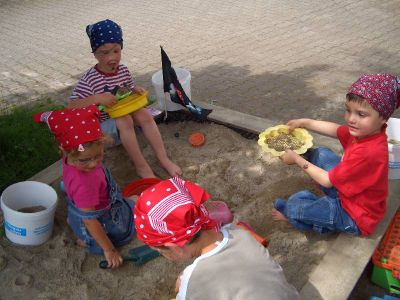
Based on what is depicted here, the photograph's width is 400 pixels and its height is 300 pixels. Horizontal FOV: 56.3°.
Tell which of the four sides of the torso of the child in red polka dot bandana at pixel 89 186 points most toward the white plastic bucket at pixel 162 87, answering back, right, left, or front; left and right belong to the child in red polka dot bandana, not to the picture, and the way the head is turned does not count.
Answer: left

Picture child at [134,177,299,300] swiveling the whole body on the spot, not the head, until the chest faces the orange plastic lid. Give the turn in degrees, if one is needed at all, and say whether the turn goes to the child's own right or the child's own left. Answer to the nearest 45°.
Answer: approximately 45° to the child's own right

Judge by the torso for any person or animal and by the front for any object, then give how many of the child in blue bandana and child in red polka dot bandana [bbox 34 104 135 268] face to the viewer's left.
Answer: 0

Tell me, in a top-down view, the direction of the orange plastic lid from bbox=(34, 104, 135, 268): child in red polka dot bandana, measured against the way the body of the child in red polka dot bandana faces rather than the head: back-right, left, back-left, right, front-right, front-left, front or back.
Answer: left

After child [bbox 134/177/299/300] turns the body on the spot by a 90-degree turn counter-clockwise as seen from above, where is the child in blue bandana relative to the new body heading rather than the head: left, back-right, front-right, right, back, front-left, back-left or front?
right

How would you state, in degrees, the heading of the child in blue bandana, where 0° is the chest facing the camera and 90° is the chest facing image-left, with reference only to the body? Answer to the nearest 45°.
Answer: approximately 315°

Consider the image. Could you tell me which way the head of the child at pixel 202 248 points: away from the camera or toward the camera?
away from the camera

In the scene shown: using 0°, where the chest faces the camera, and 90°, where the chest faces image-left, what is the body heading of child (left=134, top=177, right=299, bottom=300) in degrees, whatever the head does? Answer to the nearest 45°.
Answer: approximately 135°

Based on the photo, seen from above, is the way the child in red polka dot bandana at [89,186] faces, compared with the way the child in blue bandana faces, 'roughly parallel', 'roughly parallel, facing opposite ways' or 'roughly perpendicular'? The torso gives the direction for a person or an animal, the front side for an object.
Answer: roughly parallel

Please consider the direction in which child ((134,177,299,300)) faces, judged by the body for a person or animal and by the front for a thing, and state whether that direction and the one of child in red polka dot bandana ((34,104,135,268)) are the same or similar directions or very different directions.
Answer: very different directions

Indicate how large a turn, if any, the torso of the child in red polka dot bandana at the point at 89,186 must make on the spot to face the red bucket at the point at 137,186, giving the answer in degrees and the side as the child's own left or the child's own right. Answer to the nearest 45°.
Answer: approximately 90° to the child's own left

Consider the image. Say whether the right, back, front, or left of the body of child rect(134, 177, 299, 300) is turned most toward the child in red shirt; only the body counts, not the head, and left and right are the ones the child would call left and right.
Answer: right

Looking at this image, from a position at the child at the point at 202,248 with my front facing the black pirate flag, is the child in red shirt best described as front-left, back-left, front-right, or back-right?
front-right
